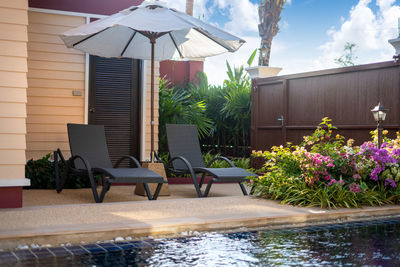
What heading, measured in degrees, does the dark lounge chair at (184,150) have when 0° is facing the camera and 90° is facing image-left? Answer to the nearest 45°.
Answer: approximately 315°

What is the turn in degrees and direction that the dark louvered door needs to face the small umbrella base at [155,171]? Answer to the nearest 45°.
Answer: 0° — it already faces it

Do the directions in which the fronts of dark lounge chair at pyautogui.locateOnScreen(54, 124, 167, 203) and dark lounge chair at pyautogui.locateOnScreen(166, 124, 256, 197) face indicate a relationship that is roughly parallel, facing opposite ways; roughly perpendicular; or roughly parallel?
roughly parallel

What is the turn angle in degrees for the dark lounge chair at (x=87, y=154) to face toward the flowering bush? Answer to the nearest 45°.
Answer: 0° — it already faces it

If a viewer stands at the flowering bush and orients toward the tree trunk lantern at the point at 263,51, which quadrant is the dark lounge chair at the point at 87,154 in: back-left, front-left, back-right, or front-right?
front-left

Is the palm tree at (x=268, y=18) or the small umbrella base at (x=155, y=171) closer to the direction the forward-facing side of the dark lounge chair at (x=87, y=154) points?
the small umbrella base

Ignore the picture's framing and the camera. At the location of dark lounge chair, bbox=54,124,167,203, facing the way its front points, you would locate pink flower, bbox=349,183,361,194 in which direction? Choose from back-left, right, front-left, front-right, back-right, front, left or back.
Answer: front

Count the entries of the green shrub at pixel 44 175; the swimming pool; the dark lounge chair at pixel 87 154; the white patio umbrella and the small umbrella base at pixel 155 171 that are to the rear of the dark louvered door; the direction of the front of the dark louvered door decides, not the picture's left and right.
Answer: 0

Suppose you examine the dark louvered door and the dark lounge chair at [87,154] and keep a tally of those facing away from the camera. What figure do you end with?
0

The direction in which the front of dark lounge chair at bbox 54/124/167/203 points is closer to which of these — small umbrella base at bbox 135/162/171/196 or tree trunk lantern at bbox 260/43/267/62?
the small umbrella base

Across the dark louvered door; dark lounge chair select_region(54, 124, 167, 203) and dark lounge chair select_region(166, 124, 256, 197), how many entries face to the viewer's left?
0

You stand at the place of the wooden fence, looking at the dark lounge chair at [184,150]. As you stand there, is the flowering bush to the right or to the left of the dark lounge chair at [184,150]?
left

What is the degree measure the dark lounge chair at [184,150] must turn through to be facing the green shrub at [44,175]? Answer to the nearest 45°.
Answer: approximately 135° to its right

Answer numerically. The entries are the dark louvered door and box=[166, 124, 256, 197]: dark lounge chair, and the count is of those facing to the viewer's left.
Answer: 0

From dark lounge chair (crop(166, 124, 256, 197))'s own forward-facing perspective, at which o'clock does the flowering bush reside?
The flowering bush is roughly at 12 o'clock from the dark lounge chair.

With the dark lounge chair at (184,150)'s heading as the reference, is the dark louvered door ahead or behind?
behind

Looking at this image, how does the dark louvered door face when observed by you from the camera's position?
facing the viewer

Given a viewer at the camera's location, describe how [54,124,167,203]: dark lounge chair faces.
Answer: facing the viewer and to the right of the viewer

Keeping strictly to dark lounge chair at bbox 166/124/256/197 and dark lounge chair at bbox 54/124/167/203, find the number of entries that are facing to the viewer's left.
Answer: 0

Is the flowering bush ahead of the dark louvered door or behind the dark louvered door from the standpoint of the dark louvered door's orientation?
ahead
